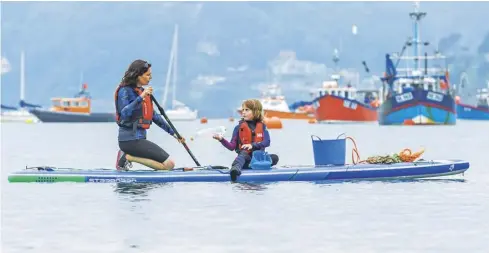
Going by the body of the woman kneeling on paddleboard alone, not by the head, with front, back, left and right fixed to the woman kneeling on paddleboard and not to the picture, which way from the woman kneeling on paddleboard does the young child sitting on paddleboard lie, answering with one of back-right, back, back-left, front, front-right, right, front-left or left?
front

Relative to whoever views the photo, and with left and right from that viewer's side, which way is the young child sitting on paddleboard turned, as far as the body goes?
facing the viewer and to the left of the viewer

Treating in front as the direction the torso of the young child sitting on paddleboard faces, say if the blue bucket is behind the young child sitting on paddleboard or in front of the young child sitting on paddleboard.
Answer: behind

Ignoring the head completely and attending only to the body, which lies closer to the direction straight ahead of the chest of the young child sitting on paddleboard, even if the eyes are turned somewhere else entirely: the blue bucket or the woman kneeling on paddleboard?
the woman kneeling on paddleboard

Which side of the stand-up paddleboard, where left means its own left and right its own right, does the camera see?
right

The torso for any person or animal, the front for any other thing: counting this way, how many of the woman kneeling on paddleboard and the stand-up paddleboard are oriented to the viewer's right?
2

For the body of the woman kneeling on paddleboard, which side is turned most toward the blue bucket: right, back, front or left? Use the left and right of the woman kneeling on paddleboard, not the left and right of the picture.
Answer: front

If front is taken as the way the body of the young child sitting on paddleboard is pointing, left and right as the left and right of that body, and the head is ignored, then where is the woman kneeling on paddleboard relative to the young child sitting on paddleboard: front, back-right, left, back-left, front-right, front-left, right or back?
front-right

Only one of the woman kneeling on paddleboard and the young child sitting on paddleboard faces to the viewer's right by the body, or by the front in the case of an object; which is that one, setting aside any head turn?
the woman kneeling on paddleboard

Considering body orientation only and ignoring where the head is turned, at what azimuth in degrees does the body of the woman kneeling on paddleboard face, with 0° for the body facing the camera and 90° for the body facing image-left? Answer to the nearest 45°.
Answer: approximately 270°

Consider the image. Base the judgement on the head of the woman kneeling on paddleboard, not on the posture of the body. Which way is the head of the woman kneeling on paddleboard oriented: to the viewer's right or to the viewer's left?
to the viewer's right
